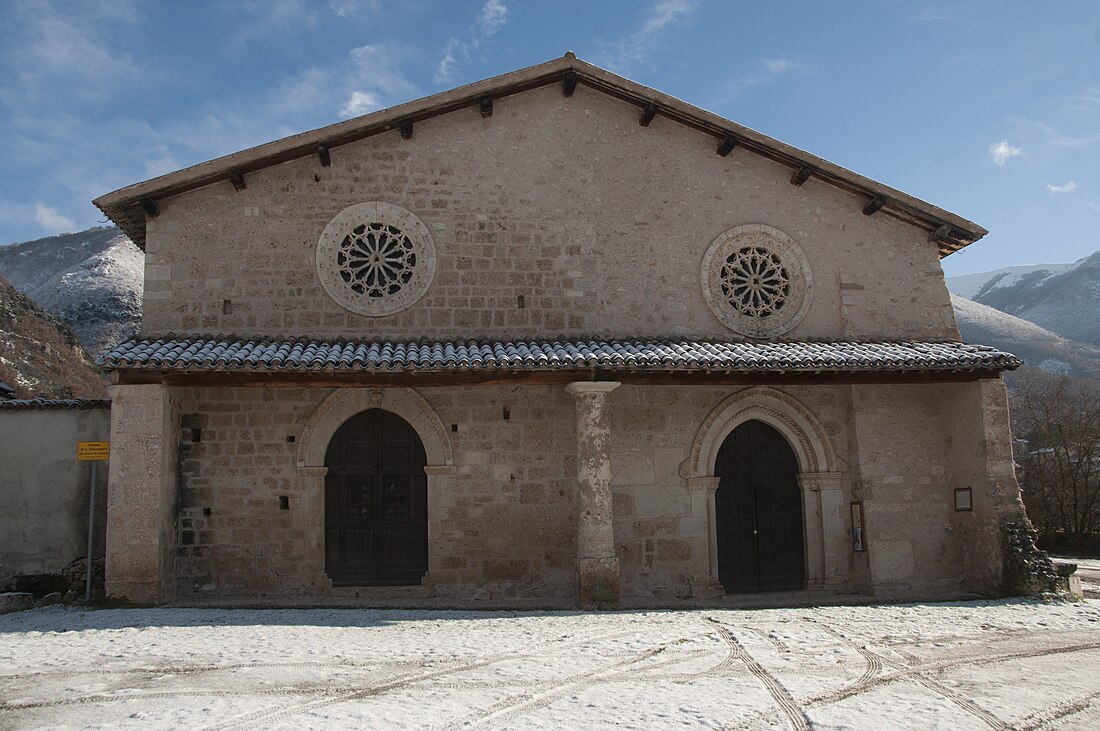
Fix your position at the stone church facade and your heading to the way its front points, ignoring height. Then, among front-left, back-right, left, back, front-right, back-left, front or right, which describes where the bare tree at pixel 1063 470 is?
back-left

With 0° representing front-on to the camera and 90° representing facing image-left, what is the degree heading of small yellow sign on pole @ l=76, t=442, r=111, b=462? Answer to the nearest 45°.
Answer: approximately 0°

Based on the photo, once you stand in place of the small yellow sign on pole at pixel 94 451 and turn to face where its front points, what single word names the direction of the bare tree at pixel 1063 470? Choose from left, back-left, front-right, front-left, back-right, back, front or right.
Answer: left

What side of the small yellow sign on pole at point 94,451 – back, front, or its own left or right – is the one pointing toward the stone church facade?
left

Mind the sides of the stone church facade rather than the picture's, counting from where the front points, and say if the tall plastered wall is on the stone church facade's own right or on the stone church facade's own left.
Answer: on the stone church facade's own right

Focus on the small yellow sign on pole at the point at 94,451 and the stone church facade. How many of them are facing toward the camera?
2

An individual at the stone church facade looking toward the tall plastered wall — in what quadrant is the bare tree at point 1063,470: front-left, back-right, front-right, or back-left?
back-right

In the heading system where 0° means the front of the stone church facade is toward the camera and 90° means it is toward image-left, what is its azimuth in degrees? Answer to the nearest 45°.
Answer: approximately 0°
